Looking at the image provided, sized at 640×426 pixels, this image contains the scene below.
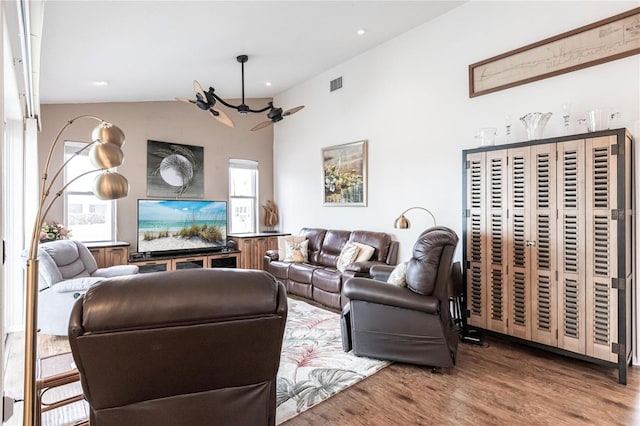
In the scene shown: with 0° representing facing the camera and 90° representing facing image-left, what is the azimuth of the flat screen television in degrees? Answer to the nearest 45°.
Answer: approximately 0°

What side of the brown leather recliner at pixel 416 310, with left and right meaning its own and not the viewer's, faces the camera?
left

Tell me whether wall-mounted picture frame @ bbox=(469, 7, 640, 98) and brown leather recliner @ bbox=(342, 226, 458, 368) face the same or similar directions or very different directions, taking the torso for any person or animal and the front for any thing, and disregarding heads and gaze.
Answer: same or similar directions

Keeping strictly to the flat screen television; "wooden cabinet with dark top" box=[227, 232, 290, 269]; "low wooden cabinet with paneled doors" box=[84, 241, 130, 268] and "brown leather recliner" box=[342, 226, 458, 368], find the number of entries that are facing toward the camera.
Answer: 3

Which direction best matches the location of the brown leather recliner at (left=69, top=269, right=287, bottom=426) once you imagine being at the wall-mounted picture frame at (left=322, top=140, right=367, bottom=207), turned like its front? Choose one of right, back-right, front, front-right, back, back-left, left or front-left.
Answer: front-left

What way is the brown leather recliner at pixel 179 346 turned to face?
away from the camera

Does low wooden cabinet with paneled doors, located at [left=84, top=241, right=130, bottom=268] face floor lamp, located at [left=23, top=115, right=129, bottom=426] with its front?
yes

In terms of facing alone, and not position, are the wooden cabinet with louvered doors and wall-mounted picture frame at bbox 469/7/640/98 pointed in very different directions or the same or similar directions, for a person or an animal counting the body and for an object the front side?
same or similar directions

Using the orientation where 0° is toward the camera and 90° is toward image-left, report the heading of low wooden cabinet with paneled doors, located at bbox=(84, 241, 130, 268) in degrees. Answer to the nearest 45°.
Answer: approximately 0°

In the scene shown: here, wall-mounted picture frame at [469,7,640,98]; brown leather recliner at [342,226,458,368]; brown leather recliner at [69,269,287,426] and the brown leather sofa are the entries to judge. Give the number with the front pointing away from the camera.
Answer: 1

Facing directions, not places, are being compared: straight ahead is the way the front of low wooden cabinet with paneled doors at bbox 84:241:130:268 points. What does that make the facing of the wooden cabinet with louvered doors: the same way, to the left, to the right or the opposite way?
to the right

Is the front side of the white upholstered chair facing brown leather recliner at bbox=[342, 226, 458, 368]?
yes

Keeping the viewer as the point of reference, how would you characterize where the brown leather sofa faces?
facing the viewer and to the left of the viewer

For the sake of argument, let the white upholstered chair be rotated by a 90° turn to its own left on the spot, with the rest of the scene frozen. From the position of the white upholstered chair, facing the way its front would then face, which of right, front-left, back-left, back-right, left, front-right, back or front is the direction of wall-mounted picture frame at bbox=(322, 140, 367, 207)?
front-right

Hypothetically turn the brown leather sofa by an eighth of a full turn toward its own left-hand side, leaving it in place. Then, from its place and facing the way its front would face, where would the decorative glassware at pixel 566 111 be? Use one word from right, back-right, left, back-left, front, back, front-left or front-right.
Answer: front-left

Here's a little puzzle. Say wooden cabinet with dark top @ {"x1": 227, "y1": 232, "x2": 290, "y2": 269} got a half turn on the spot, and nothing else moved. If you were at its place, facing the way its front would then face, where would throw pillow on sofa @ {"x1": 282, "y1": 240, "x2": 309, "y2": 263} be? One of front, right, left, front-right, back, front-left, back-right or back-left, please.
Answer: back-right

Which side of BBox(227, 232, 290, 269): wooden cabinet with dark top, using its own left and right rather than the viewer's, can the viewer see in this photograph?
front

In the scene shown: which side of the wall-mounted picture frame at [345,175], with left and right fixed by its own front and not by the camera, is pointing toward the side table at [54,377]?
front

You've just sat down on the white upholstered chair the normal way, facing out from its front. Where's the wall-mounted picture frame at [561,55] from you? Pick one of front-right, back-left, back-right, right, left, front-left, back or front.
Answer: front
